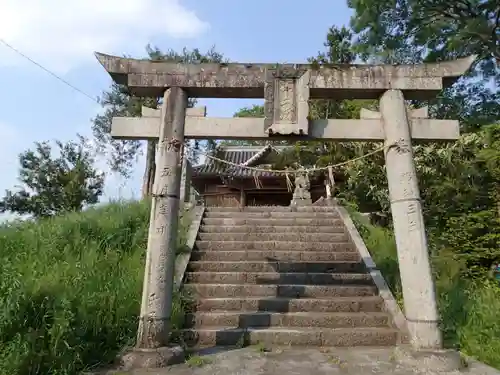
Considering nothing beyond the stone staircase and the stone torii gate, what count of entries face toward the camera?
2

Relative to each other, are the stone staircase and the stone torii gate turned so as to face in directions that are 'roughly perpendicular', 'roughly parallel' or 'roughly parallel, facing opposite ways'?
roughly parallel

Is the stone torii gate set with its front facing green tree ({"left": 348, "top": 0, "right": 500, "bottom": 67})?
no

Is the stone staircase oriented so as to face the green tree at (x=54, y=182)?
no

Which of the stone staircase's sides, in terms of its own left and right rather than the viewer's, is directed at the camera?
front

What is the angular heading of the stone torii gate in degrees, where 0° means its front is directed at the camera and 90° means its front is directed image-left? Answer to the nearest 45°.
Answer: approximately 0°

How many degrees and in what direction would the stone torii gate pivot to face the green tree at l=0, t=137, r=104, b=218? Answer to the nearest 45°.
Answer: approximately 135° to its right
